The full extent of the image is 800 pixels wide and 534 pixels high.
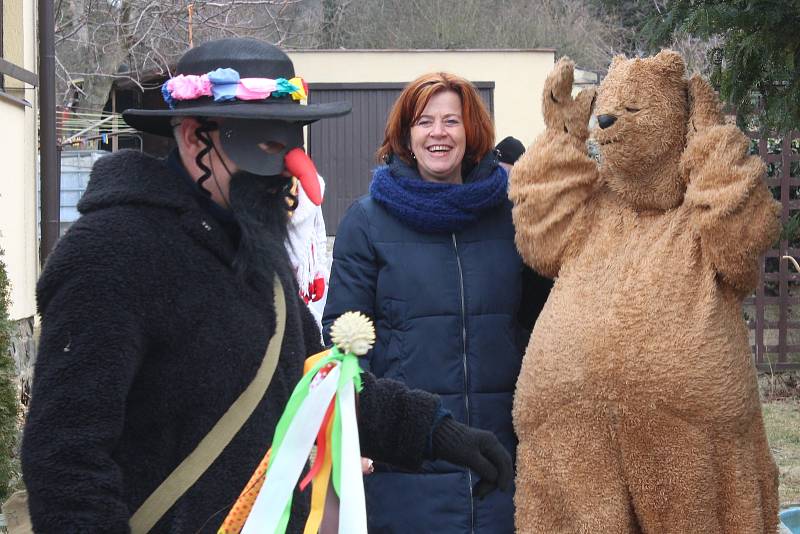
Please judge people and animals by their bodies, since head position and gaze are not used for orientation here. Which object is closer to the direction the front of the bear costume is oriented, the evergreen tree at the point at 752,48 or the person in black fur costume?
the person in black fur costume

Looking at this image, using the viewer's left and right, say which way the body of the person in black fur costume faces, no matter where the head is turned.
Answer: facing the viewer and to the right of the viewer

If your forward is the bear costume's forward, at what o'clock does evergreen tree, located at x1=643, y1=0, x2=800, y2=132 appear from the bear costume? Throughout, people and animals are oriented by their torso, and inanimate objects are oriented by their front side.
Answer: The evergreen tree is roughly at 5 o'clock from the bear costume.

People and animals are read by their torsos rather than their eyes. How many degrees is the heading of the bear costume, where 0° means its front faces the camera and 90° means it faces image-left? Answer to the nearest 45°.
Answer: approximately 45°

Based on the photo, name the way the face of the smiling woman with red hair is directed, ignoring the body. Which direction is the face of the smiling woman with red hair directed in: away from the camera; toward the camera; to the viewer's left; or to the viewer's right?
toward the camera

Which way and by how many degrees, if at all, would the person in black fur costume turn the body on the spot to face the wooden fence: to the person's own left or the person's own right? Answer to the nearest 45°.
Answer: approximately 90° to the person's own left

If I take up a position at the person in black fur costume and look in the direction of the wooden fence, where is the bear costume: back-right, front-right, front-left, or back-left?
front-right

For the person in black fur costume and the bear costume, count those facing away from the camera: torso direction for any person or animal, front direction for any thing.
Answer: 0

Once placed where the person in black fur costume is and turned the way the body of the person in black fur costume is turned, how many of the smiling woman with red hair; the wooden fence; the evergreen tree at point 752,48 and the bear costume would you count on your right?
0

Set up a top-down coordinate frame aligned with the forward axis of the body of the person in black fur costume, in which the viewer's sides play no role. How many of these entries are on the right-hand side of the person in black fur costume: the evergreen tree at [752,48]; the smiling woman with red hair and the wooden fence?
0

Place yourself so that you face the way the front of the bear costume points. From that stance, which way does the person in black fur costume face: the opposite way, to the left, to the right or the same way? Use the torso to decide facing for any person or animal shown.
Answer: to the left

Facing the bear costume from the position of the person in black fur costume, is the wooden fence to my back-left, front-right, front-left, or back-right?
front-left
